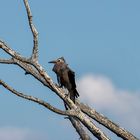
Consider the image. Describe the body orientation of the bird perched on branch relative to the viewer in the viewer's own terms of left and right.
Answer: facing the viewer and to the left of the viewer
